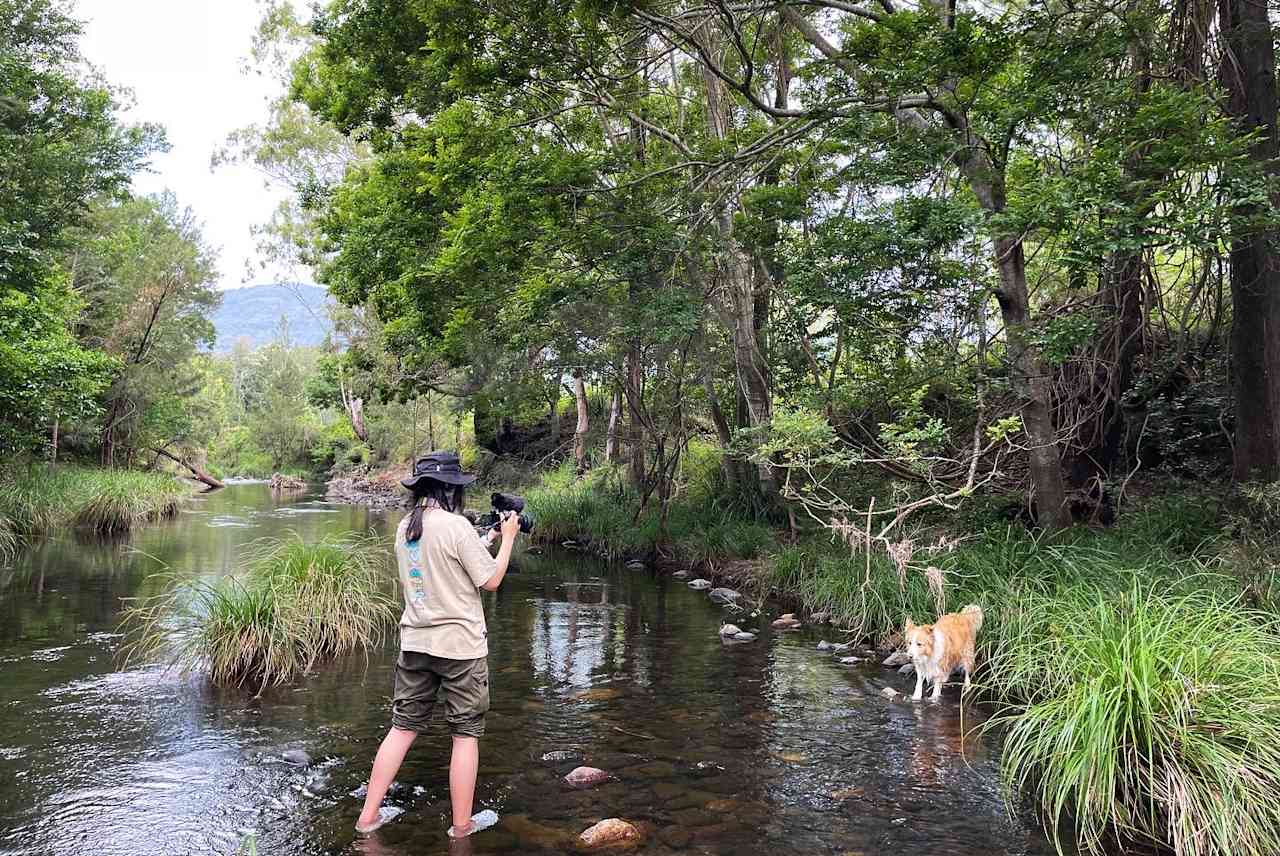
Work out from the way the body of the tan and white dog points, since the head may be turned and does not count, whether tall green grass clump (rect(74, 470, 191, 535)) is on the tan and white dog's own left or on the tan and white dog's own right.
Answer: on the tan and white dog's own right

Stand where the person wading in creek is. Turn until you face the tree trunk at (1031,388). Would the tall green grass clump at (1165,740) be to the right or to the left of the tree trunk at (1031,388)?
right

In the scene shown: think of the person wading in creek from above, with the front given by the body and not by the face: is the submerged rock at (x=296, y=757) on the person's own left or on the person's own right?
on the person's own left

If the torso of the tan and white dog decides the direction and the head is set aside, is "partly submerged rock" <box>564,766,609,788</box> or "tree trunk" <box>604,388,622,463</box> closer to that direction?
the partly submerged rock

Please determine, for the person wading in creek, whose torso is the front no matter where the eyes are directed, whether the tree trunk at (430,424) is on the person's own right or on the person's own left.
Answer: on the person's own left

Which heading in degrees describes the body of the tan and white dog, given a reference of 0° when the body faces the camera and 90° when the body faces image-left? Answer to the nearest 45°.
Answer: approximately 45°

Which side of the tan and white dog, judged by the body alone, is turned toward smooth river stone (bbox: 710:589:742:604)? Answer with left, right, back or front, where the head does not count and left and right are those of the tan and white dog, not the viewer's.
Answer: right

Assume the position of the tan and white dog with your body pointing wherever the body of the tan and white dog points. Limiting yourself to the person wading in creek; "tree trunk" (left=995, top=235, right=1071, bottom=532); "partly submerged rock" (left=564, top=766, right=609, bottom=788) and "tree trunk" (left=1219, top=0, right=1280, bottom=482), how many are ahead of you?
2

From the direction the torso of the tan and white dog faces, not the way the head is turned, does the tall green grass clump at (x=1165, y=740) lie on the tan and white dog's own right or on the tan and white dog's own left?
on the tan and white dog's own left

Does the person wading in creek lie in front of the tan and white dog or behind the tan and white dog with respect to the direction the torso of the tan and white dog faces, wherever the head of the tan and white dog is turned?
in front

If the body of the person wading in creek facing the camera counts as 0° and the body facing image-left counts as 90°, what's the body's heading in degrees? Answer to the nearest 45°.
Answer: approximately 225°

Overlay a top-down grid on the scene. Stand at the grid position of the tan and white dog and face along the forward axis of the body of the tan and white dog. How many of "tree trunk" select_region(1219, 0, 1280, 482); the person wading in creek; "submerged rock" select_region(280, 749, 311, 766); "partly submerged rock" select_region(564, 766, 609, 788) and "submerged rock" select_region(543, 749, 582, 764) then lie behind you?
1

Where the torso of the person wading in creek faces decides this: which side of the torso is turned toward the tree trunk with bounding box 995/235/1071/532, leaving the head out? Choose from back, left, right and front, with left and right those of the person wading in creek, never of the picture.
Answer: front

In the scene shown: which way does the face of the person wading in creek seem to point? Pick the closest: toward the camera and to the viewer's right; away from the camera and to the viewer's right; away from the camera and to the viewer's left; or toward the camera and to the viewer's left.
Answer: away from the camera and to the viewer's right

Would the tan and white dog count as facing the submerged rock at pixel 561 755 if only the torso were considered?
yes

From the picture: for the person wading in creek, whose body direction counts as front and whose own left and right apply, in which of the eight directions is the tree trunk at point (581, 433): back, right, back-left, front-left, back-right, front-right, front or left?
front-left

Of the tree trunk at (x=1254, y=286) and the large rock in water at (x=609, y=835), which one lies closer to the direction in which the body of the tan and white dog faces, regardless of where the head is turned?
the large rock in water

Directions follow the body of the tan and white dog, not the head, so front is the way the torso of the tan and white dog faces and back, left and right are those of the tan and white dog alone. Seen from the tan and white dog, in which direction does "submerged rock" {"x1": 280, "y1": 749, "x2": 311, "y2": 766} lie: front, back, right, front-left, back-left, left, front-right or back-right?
front

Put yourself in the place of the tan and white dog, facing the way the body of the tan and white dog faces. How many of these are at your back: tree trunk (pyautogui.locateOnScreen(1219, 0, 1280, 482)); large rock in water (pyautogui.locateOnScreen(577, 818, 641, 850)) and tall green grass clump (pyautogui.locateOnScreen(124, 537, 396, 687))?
1
